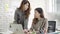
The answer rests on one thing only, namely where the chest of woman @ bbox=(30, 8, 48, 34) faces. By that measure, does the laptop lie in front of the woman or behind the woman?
in front

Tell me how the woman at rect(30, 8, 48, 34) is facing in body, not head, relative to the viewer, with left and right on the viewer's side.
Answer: facing the viewer and to the left of the viewer

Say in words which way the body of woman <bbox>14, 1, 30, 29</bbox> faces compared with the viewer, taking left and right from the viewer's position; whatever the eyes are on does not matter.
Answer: facing the viewer and to the right of the viewer

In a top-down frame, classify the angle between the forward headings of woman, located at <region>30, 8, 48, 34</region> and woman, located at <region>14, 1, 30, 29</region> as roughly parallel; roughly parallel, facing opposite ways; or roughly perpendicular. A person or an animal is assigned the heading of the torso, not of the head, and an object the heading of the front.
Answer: roughly perpendicular

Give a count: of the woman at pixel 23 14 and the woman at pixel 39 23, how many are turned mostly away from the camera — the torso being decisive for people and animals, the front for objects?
0
